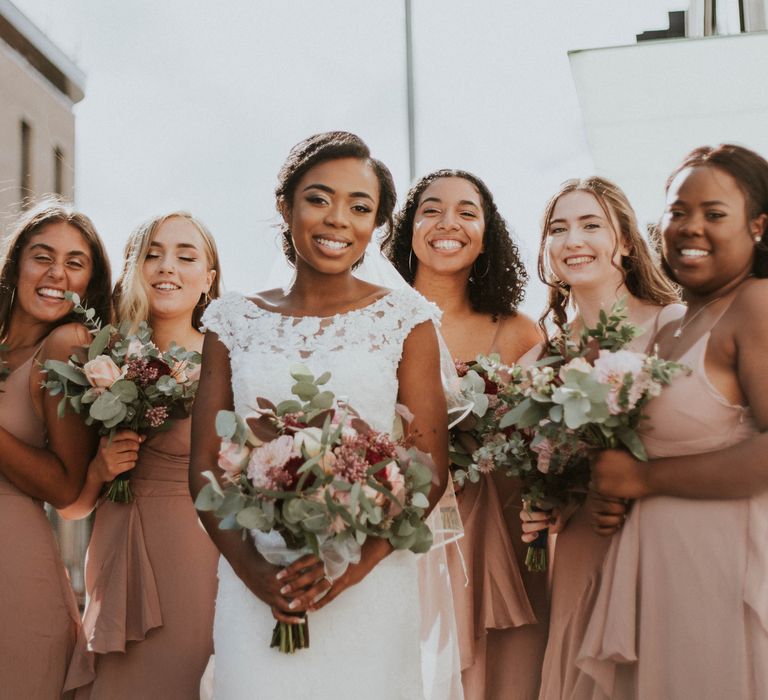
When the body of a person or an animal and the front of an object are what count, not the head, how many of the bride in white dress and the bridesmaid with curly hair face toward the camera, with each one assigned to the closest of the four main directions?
2

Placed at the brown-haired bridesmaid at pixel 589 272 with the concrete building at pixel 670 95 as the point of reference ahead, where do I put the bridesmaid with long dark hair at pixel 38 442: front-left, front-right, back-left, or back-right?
back-left

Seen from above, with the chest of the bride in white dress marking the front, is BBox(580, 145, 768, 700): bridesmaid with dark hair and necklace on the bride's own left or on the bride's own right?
on the bride's own left

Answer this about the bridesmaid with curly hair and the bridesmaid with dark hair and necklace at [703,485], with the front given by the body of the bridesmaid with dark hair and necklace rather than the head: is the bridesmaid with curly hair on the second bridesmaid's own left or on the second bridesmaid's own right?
on the second bridesmaid's own right

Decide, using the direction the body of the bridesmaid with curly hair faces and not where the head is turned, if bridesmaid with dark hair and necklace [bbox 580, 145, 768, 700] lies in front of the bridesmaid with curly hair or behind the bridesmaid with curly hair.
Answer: in front

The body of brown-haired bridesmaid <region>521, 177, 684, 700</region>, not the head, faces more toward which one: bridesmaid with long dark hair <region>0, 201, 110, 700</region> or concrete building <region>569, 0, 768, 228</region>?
the bridesmaid with long dark hair

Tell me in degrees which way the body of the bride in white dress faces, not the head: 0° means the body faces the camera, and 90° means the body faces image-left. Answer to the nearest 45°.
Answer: approximately 0°
